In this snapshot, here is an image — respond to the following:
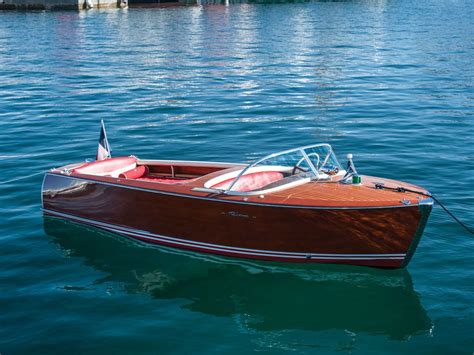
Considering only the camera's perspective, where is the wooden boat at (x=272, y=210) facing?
facing the viewer and to the right of the viewer
